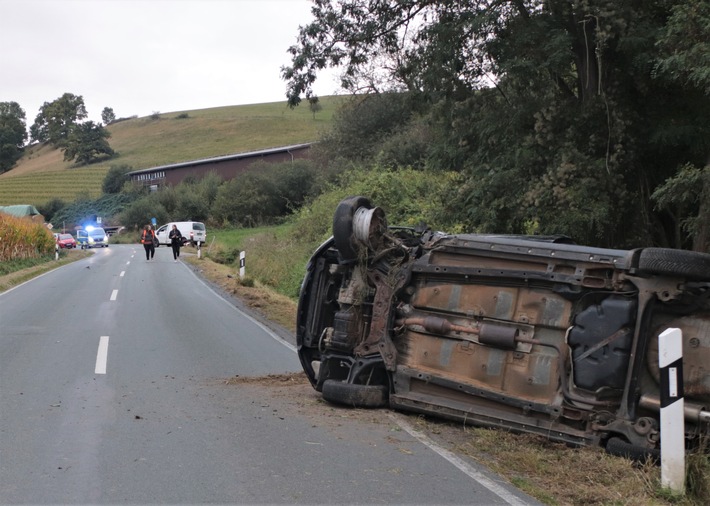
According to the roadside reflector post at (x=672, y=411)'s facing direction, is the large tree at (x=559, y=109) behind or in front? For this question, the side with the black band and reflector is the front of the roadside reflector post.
behind

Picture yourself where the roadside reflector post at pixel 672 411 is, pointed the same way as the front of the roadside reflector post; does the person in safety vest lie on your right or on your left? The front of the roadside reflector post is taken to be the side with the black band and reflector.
on your right

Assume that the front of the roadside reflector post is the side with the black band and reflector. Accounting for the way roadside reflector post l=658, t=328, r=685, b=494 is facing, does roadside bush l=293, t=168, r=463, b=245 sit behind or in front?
behind

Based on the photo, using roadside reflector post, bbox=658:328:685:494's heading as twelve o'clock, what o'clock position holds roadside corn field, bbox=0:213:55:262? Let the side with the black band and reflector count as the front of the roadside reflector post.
The roadside corn field is roughly at 4 o'clock from the roadside reflector post.

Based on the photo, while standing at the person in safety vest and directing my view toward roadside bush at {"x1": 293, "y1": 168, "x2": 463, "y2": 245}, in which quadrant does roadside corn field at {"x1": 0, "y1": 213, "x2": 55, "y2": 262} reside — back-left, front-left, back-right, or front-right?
back-right

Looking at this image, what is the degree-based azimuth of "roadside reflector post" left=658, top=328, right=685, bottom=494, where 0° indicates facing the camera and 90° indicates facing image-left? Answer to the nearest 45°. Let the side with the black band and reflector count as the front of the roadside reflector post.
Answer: approximately 0°
